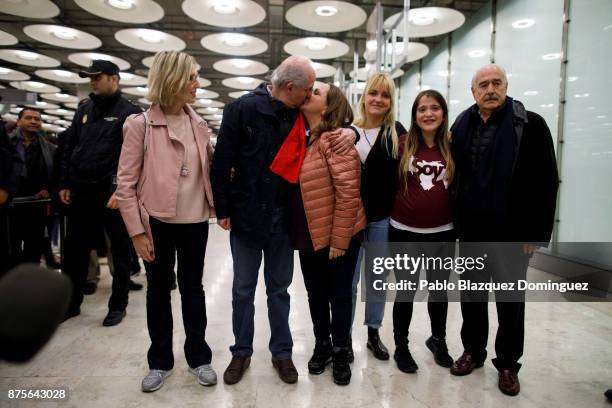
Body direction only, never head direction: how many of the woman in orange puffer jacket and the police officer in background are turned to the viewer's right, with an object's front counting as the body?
0

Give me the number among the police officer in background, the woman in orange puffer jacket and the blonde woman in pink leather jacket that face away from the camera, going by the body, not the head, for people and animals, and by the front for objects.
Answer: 0

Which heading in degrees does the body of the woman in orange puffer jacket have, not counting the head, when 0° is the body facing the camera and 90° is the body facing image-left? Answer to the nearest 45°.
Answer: approximately 45°

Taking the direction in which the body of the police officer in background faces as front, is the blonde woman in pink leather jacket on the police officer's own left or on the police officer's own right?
on the police officer's own left

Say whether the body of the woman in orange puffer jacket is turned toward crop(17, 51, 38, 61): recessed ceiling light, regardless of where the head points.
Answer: no

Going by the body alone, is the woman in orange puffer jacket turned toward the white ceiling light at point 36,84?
no

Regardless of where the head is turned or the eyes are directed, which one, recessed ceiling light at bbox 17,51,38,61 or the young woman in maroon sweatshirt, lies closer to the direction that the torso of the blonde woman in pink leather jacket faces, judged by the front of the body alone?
the young woman in maroon sweatshirt

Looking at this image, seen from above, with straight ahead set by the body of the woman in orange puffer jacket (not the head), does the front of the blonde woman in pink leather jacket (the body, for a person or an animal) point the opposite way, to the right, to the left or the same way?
to the left

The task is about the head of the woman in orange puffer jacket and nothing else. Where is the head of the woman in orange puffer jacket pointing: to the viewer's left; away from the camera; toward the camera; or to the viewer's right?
to the viewer's left

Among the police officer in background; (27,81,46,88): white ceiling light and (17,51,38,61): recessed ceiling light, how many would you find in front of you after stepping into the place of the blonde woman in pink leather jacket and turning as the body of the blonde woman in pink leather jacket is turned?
0

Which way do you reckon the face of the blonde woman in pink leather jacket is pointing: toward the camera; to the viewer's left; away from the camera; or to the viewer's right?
to the viewer's right

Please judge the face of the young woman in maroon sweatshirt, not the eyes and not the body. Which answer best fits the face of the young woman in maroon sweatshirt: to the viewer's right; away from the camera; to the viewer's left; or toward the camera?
toward the camera
